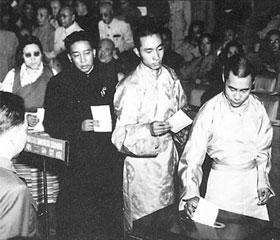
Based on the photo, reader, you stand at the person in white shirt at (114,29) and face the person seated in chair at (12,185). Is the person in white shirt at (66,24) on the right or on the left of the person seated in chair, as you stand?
right

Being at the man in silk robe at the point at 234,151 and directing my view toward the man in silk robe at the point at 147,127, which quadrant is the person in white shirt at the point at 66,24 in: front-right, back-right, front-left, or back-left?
front-right

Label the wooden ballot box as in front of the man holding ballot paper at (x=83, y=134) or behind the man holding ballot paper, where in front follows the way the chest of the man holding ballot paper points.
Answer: in front

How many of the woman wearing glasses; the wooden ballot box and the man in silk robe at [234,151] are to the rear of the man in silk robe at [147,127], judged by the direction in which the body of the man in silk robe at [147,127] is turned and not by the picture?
1

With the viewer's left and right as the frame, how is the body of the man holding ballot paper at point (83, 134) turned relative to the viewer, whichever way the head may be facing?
facing the viewer and to the right of the viewer

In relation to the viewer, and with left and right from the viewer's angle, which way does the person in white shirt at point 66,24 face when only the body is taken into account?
facing the viewer and to the left of the viewer

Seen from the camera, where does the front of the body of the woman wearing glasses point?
toward the camera

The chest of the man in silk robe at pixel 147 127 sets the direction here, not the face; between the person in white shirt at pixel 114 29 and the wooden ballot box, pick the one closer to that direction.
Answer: the wooden ballot box

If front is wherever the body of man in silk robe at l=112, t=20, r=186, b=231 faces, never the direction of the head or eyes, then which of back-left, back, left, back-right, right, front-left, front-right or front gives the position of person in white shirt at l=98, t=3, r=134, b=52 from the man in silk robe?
back-left

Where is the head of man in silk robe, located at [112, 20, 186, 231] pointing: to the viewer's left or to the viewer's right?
to the viewer's right

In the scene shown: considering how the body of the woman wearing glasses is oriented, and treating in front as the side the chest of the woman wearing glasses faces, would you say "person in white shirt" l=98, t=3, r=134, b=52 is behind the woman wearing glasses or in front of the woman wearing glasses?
behind

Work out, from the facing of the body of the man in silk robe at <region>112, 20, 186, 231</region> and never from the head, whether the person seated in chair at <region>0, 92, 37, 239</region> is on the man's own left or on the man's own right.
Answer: on the man's own right

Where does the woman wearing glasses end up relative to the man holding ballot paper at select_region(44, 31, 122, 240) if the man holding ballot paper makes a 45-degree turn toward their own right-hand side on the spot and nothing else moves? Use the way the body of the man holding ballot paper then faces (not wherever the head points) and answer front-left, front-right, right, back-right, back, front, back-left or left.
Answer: back-right

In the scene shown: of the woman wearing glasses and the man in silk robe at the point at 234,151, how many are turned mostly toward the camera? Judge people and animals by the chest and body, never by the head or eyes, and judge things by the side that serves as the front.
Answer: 2

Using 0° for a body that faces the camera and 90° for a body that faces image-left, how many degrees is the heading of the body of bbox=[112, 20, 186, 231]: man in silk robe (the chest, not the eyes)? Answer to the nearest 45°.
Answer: approximately 315°
